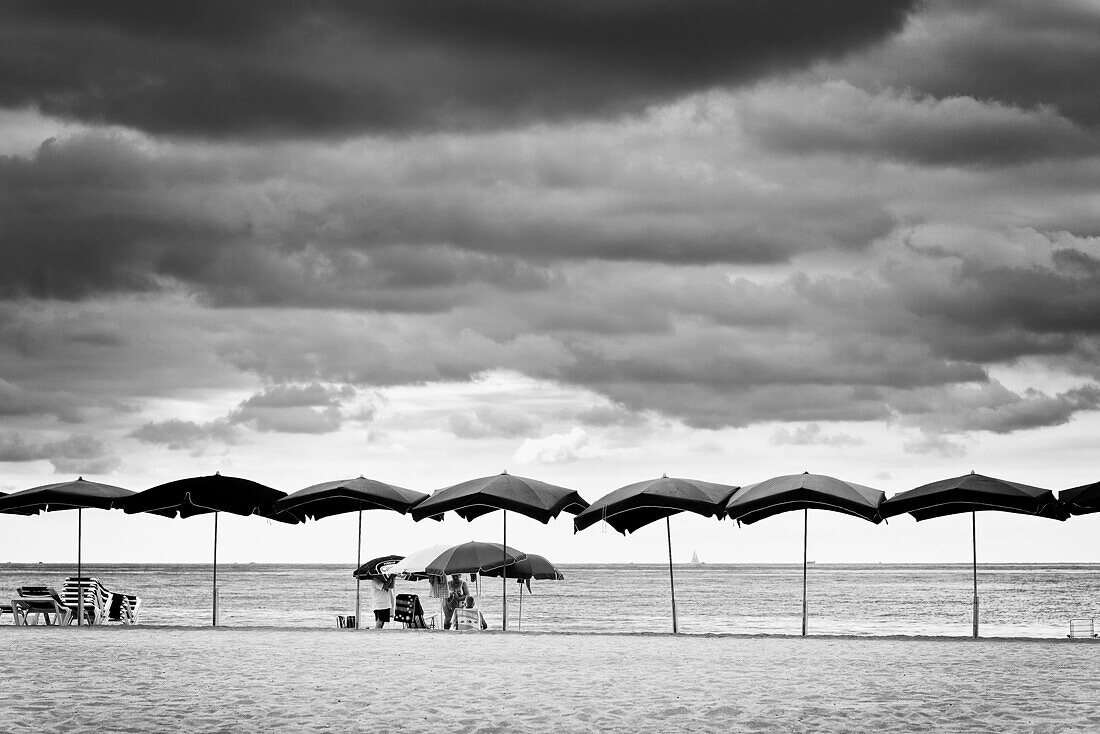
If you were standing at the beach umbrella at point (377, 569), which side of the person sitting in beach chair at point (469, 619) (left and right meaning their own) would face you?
left

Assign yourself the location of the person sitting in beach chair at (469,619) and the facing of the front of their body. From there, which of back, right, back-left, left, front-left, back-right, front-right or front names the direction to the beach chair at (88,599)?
left

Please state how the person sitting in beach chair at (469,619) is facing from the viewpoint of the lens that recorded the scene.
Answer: facing away from the viewer

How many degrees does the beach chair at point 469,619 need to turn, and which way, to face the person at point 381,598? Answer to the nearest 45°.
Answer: approximately 90° to its left

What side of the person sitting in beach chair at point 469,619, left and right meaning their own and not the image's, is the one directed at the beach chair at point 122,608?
left

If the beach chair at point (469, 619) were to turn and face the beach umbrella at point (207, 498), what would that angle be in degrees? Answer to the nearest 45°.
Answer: approximately 135° to its left

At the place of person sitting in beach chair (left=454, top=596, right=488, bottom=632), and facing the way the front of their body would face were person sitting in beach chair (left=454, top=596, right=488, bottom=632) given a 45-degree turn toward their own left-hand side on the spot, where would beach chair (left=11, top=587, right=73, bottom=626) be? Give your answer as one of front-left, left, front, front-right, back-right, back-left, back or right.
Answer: front-left

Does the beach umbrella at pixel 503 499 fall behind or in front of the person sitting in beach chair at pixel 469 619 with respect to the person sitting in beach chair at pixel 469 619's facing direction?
behind

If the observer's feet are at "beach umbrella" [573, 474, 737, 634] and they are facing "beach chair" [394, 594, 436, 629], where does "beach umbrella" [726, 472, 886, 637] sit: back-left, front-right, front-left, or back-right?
back-right

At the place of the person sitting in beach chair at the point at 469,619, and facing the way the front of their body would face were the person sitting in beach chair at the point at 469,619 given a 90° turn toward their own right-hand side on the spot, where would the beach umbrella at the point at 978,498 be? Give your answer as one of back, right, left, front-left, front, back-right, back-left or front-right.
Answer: front-right

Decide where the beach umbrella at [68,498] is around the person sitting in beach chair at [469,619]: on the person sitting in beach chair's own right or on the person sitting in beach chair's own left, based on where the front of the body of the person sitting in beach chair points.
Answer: on the person sitting in beach chair's own left
